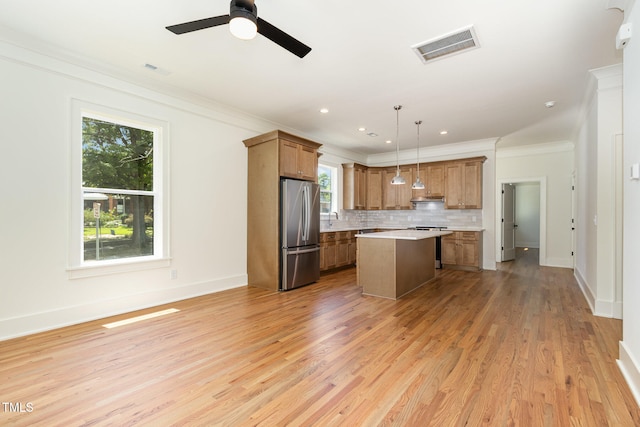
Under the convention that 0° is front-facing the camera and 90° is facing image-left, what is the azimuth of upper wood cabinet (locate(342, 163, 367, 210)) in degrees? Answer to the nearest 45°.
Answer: approximately 315°

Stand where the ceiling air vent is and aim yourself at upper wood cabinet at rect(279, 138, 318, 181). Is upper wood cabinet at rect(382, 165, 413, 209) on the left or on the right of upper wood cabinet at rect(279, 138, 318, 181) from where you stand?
right

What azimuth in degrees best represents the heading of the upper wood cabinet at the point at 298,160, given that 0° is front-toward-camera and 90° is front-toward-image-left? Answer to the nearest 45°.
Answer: approximately 315°

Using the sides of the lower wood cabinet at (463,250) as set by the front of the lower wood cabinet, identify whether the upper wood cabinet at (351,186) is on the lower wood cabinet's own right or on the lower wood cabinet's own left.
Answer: on the lower wood cabinet's own right

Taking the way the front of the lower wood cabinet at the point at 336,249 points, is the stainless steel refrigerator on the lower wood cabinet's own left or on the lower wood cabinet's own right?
on the lower wood cabinet's own right

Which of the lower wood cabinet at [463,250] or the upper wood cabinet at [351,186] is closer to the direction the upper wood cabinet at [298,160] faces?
the lower wood cabinet

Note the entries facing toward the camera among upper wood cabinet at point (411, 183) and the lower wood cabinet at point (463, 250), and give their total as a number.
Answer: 2

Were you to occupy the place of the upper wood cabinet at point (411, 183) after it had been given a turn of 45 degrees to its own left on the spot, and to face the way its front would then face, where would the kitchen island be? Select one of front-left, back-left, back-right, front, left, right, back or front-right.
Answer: front-right

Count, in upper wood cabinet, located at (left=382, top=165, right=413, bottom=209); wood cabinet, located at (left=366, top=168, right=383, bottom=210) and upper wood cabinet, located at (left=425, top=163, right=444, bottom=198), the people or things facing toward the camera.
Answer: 3

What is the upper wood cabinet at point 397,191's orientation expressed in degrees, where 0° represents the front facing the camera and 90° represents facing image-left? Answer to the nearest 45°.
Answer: approximately 0°

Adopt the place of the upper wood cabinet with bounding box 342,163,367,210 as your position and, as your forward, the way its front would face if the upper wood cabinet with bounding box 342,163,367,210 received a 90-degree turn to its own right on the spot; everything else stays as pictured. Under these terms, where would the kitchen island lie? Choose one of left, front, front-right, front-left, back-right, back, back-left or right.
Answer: front-left

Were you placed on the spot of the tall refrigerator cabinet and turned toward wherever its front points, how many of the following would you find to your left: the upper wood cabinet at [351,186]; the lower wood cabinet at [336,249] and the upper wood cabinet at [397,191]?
3

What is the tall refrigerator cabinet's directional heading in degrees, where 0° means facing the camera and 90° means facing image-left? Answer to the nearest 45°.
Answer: approximately 315°

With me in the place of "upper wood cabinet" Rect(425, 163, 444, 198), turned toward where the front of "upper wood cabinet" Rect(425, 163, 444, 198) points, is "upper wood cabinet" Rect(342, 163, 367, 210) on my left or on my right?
on my right

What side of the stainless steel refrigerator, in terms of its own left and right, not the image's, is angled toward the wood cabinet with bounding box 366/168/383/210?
left

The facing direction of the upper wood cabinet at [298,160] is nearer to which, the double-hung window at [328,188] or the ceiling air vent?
the ceiling air vent

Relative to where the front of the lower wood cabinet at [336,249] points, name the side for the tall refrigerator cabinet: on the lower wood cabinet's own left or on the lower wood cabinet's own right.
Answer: on the lower wood cabinet's own right

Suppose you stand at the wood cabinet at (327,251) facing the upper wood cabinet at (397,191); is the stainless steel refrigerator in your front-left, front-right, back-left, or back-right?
back-right

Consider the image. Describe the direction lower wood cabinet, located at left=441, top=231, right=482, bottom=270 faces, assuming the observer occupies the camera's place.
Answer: facing the viewer
